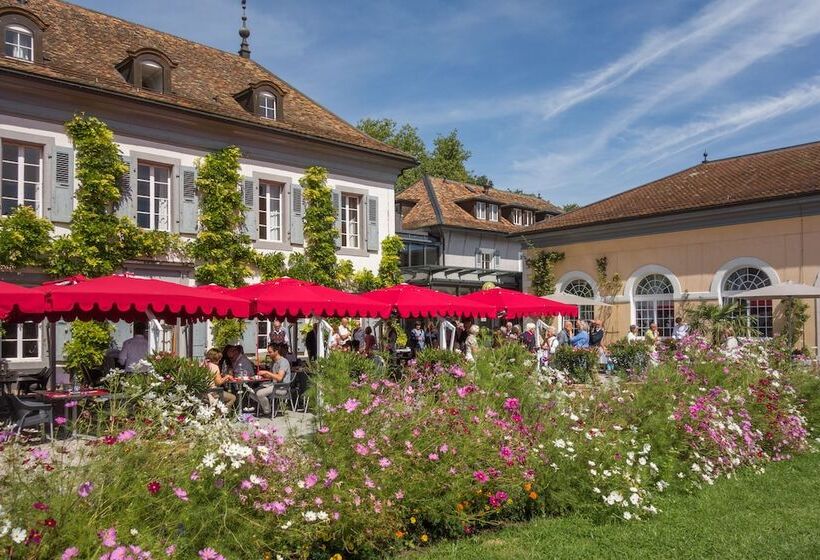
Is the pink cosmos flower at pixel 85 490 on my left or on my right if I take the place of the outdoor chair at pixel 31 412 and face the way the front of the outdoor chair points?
on my right

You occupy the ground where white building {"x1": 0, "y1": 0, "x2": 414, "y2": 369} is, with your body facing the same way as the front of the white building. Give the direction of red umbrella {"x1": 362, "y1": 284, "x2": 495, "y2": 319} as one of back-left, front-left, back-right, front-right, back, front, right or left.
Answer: front

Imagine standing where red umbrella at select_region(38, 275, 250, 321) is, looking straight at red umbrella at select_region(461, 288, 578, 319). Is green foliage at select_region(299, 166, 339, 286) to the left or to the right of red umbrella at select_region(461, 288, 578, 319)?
left

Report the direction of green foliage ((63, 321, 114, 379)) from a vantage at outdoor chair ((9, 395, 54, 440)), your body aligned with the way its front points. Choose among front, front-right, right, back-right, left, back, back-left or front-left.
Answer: front-left

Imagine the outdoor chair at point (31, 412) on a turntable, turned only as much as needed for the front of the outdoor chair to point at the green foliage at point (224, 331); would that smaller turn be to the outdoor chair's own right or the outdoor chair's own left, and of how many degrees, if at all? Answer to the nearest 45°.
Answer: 0° — it already faces it

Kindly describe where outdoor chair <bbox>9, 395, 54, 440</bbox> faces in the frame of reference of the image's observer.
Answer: facing away from the viewer and to the right of the viewer

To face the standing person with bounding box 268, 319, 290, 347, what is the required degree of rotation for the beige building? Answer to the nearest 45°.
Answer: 0° — it already faces them

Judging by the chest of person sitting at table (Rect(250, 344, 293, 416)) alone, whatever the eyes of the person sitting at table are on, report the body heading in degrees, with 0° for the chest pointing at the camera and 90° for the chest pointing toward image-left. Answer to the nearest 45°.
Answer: approximately 90°

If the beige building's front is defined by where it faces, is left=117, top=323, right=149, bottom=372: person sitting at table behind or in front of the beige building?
in front

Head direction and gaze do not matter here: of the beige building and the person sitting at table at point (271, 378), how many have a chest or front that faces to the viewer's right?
0

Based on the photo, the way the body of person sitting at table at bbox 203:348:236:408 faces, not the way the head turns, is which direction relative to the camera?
to the viewer's right

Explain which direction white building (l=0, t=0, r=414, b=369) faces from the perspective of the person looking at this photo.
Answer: facing the viewer and to the right of the viewer
